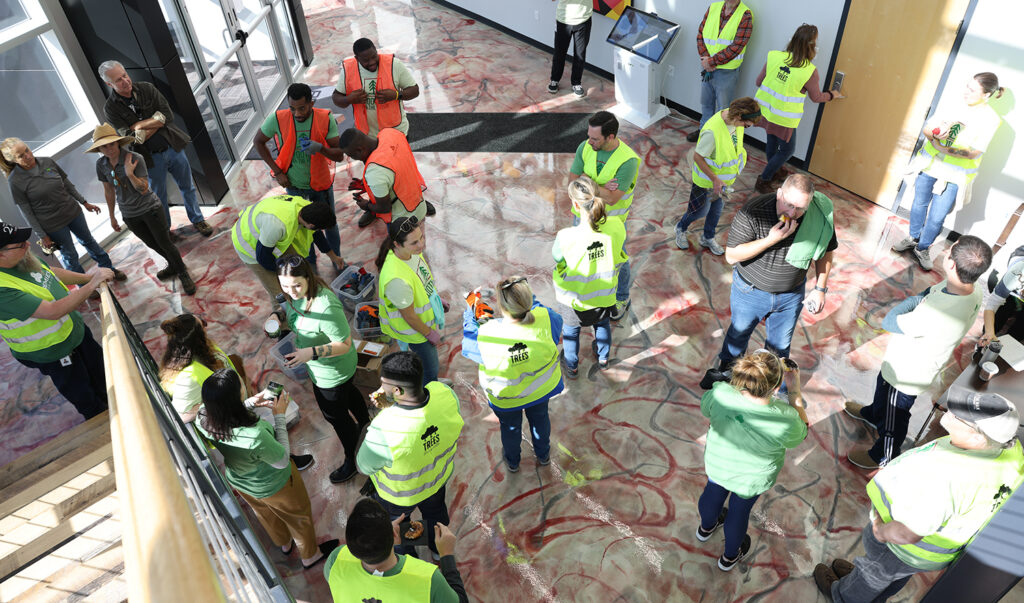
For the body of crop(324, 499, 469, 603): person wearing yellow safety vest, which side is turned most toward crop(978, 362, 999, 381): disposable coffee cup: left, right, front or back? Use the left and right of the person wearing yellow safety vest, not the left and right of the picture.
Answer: right

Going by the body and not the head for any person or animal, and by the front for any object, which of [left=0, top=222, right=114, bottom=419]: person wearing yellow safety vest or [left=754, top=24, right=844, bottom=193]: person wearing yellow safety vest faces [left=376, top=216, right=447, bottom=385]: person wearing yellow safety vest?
[left=0, top=222, right=114, bottom=419]: person wearing yellow safety vest

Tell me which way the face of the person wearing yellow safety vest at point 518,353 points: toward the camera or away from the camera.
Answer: away from the camera

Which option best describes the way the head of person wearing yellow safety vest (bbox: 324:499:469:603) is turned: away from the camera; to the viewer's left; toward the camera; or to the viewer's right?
away from the camera

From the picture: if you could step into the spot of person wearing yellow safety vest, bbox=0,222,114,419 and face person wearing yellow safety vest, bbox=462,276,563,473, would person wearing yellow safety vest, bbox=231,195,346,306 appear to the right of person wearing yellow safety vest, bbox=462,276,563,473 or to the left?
left

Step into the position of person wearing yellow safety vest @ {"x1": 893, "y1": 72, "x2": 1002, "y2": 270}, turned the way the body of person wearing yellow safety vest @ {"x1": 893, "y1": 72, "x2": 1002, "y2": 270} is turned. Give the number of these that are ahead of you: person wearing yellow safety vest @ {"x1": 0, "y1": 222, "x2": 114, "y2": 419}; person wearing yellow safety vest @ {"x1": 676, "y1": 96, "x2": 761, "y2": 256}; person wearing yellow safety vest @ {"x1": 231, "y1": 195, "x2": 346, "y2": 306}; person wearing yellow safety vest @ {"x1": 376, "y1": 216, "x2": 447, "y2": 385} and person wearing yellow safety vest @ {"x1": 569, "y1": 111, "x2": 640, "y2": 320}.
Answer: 5

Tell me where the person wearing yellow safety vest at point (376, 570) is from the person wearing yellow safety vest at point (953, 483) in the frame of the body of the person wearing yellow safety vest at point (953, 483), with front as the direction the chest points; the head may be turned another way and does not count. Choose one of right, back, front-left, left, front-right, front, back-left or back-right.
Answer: front-left

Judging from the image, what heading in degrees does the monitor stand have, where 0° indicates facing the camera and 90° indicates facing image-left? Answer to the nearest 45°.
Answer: approximately 45°

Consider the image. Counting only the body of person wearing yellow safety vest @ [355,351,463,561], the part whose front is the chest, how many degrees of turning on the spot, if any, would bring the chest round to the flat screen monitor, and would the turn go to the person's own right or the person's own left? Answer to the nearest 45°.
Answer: approximately 90° to the person's own right

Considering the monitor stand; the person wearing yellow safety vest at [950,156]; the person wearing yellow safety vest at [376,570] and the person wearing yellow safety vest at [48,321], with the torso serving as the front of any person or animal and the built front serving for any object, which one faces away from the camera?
the person wearing yellow safety vest at [376,570]

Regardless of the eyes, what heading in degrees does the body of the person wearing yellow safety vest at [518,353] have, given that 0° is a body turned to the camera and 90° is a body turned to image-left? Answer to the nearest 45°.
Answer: approximately 180°
